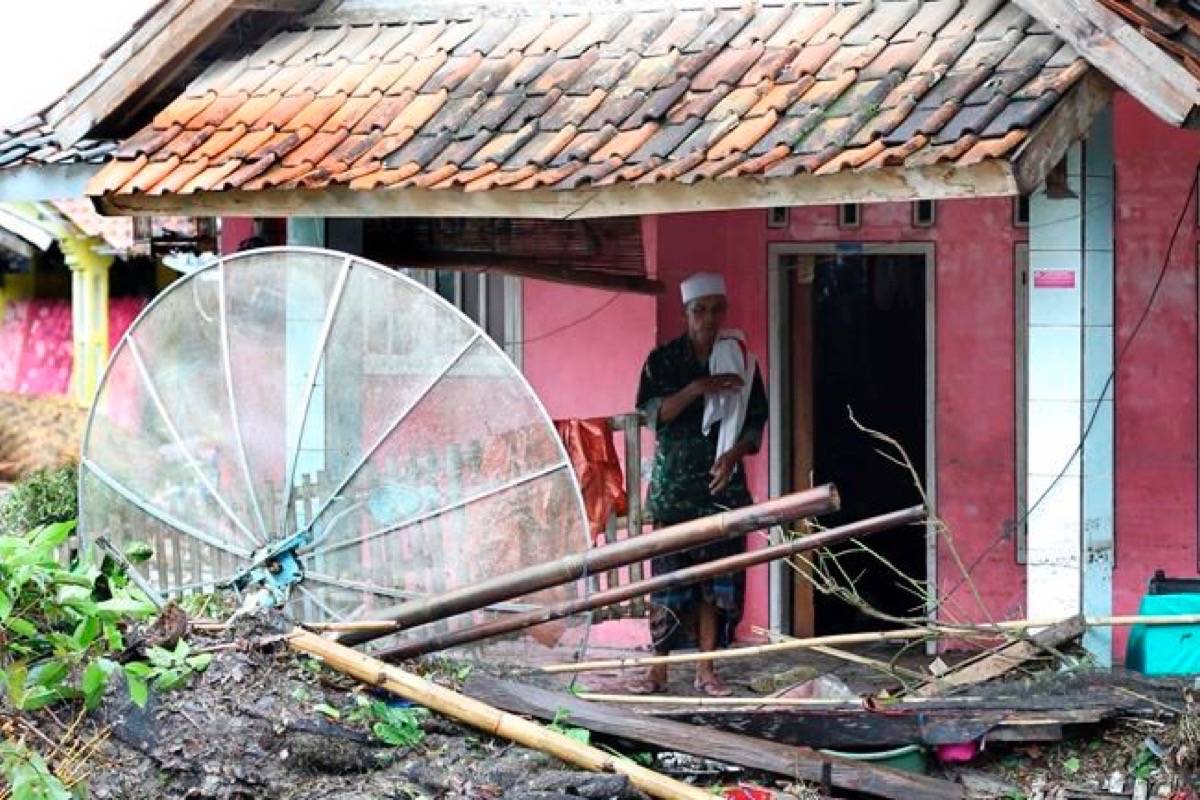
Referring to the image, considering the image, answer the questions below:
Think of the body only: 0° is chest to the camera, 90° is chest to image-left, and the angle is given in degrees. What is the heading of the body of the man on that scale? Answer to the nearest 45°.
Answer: approximately 0°

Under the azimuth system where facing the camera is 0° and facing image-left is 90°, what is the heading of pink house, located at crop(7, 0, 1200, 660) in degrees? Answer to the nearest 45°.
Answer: approximately 0°

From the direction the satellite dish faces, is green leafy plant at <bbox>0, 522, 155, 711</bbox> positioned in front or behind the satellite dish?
behind

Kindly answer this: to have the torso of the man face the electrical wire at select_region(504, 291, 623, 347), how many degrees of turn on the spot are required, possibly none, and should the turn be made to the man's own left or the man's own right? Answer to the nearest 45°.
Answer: approximately 135° to the man's own right

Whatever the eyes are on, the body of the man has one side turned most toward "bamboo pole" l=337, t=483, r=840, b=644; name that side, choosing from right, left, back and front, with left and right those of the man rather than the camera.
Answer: front

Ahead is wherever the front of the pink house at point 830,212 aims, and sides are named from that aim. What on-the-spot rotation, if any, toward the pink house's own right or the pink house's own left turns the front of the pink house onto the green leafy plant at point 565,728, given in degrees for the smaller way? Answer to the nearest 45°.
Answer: approximately 45° to the pink house's own right

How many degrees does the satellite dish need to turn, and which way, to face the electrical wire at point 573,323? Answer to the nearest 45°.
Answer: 0° — it already faces it

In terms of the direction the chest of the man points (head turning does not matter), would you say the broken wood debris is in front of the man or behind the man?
in front

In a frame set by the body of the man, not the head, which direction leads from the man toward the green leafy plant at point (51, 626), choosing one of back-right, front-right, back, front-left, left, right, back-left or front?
front-right

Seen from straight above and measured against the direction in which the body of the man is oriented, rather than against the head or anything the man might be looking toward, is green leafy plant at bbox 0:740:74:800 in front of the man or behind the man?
in front
